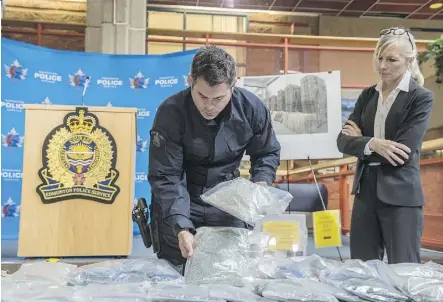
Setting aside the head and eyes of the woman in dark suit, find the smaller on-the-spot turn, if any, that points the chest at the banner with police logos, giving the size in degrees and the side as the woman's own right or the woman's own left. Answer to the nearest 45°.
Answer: approximately 90° to the woman's own right

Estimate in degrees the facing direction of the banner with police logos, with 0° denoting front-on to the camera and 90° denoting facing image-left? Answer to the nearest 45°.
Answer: approximately 0°

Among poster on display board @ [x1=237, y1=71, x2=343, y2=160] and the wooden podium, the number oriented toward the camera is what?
2
